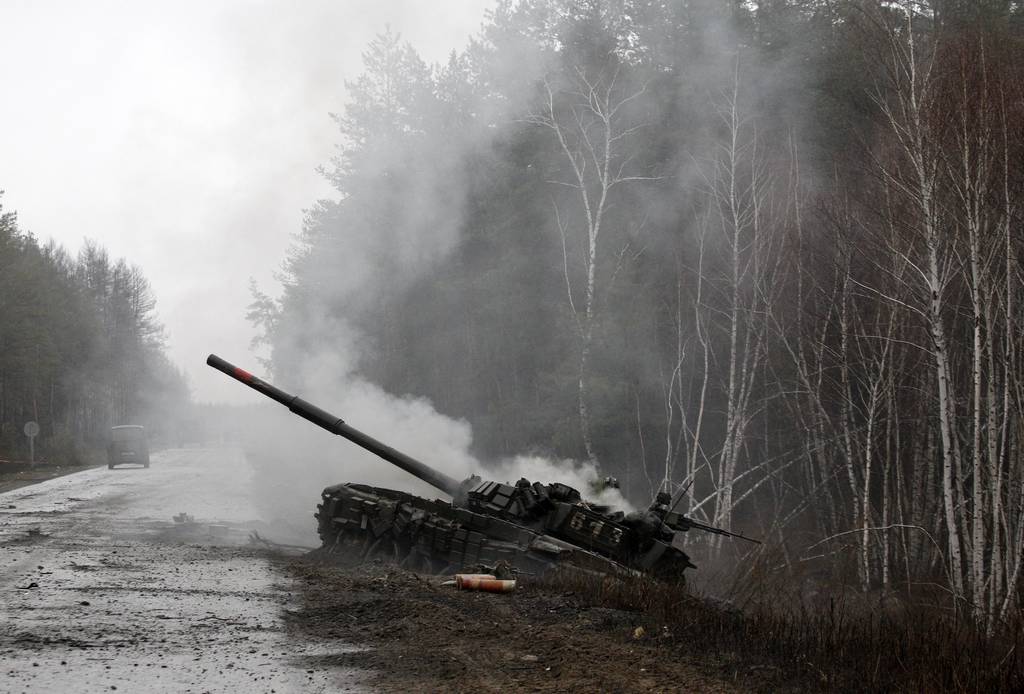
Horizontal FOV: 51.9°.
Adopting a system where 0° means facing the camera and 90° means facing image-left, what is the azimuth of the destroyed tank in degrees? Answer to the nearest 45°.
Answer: approximately 90°

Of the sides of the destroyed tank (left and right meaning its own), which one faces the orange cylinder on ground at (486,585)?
left
